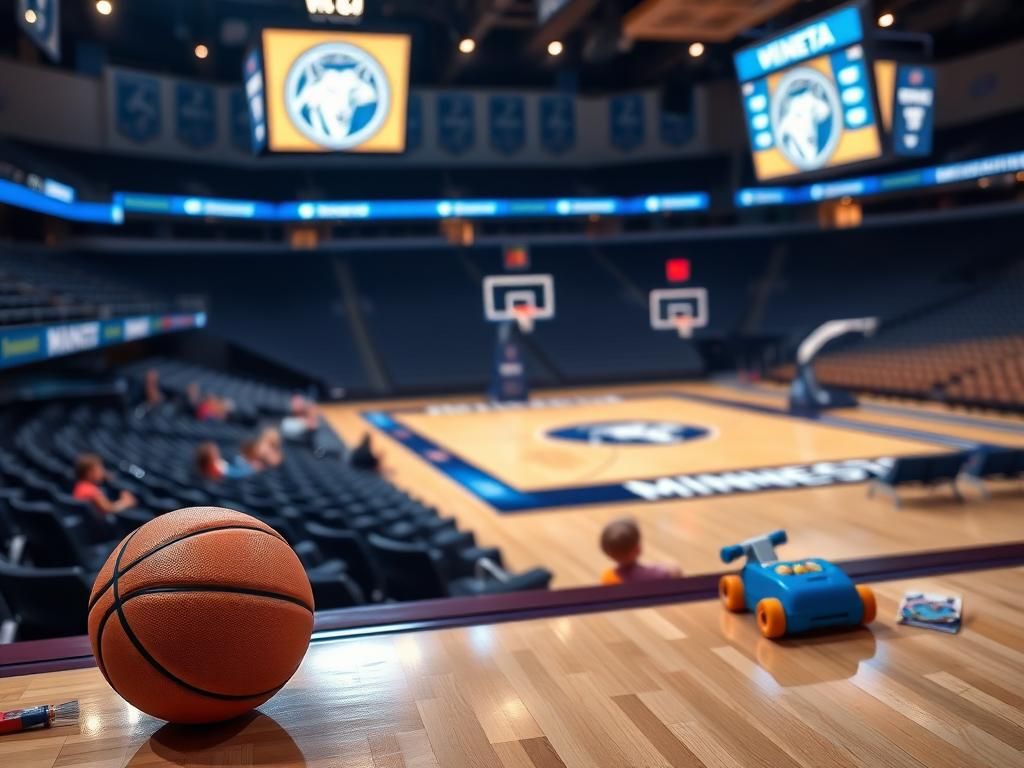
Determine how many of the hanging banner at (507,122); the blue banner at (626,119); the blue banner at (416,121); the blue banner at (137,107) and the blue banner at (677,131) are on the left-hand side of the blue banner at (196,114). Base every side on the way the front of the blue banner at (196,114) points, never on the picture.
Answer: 4

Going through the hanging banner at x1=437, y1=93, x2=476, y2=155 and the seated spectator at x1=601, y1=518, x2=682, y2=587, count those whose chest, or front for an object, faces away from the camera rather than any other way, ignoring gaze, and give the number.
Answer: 1

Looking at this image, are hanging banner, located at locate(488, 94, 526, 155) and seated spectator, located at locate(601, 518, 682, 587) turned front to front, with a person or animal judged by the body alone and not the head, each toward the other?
yes

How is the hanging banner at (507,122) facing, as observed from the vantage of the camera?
facing the viewer

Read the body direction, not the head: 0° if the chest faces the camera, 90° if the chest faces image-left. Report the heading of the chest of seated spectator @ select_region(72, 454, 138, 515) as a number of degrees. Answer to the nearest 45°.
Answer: approximately 270°

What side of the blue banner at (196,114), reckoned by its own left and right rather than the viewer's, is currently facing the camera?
front

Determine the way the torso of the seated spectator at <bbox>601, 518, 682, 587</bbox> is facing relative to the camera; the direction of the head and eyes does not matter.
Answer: away from the camera

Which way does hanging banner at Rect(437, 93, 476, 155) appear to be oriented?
toward the camera

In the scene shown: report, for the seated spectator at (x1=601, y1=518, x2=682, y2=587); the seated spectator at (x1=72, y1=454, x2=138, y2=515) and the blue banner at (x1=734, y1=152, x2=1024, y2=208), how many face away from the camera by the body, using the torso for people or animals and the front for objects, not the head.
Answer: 1

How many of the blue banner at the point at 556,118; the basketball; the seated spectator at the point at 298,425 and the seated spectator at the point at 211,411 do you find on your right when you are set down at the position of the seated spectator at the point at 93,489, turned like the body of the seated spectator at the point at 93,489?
1

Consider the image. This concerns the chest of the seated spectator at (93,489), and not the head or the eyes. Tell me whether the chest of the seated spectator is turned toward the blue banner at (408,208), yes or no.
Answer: no

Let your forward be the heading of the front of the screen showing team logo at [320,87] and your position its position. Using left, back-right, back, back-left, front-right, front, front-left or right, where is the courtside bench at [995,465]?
left

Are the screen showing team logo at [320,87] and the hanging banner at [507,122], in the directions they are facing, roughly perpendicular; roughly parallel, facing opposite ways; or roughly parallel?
roughly parallel

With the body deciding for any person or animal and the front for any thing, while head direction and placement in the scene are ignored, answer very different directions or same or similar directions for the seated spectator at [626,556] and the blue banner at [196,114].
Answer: very different directions

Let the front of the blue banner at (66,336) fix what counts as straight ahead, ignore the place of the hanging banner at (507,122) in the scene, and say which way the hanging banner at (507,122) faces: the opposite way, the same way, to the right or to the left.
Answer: to the right

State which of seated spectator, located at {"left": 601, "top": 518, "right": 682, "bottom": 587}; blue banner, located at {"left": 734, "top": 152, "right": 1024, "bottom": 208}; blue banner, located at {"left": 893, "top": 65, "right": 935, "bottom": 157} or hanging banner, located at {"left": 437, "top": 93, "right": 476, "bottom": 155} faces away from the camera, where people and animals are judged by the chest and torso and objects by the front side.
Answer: the seated spectator

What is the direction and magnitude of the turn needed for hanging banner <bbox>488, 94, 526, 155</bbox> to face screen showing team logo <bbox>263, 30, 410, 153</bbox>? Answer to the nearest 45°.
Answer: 0° — it already faces it

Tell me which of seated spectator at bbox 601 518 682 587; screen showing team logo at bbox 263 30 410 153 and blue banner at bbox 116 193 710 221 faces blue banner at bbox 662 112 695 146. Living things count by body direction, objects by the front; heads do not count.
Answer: the seated spectator

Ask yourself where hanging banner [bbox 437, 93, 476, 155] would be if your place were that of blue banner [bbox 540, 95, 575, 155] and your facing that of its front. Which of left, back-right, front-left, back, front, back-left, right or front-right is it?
right
